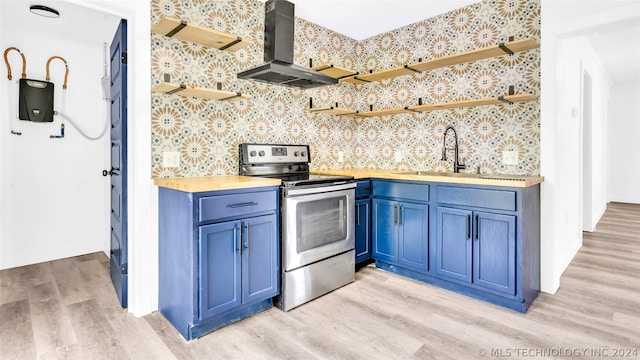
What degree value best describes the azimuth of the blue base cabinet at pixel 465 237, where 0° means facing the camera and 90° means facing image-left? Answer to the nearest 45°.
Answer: approximately 45°

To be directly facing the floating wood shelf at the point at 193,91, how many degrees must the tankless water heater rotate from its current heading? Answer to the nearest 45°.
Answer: approximately 45° to its left

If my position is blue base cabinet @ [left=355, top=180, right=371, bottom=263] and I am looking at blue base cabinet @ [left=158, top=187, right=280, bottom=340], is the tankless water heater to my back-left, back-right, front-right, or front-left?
front-right

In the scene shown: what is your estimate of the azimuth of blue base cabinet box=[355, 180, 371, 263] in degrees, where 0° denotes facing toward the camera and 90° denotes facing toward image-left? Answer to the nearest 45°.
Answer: approximately 315°

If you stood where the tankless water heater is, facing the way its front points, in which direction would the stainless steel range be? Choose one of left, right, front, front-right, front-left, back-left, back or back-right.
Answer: front-left

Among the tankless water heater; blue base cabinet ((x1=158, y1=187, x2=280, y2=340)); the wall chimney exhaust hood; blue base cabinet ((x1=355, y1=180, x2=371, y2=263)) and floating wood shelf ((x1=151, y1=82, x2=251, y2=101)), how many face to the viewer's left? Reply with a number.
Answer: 0

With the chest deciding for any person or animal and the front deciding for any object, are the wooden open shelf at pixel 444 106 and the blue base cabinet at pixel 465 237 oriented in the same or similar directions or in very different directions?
same or similar directions

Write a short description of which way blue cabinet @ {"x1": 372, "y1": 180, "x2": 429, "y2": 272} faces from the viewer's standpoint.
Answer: facing the viewer and to the left of the viewer

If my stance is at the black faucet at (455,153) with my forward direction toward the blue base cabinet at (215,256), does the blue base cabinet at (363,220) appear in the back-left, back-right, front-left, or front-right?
front-right

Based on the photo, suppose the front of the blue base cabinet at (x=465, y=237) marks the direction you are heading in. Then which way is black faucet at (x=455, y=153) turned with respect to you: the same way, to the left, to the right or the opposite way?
the same way

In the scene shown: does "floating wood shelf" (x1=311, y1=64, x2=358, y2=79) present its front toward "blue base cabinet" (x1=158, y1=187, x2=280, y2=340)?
no

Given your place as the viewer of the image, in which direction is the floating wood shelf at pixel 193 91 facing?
facing the viewer and to the right of the viewer
